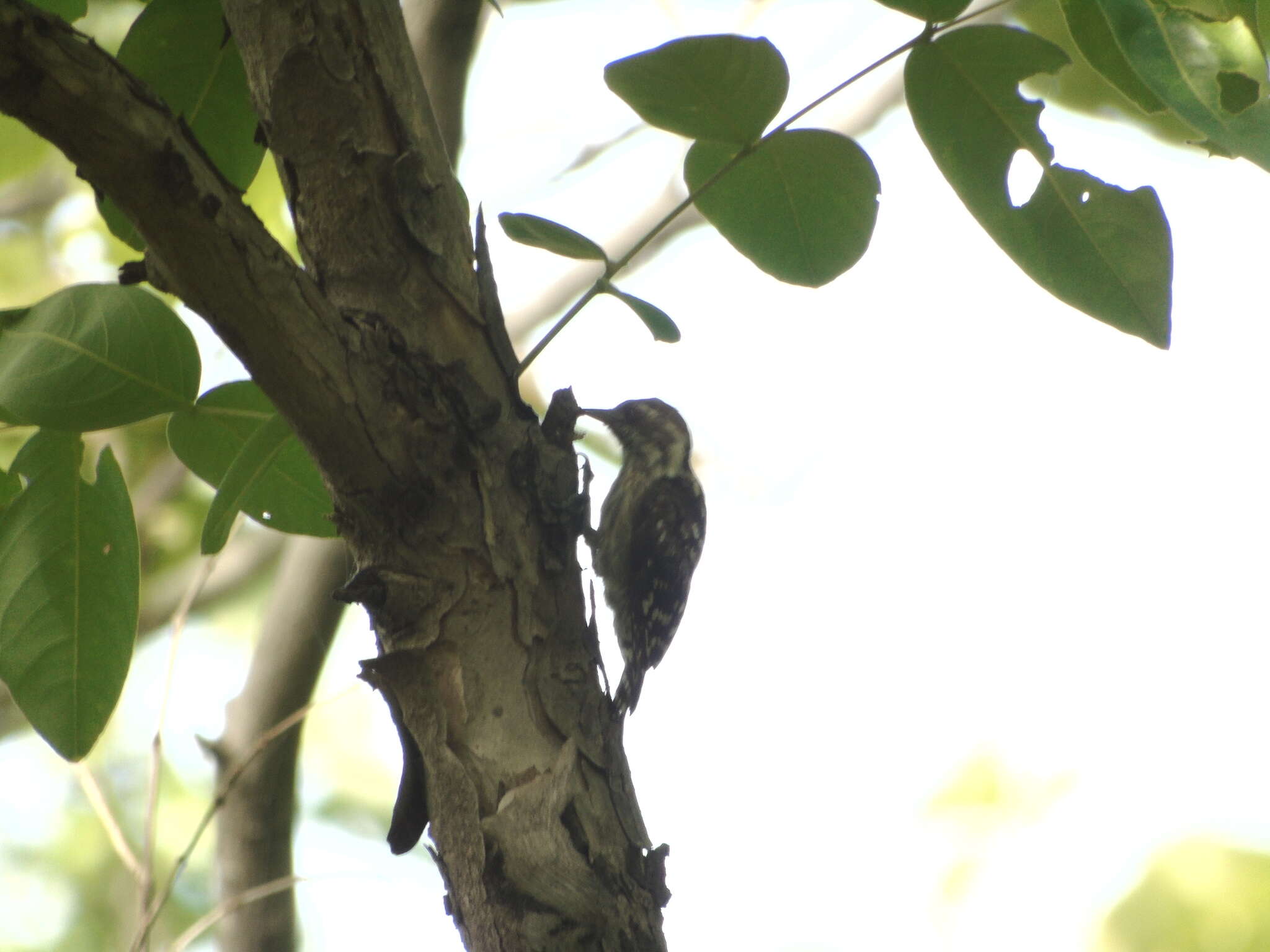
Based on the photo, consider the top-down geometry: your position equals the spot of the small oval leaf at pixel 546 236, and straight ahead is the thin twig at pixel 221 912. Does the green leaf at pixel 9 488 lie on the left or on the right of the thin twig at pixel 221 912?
left

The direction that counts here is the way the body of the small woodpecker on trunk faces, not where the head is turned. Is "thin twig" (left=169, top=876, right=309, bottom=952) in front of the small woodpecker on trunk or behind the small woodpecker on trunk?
in front

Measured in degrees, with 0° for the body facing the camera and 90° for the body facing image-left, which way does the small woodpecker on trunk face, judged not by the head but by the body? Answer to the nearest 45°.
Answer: approximately 90°

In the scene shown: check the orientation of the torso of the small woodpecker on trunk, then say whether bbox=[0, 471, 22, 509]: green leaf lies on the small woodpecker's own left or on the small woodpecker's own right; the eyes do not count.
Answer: on the small woodpecker's own left
